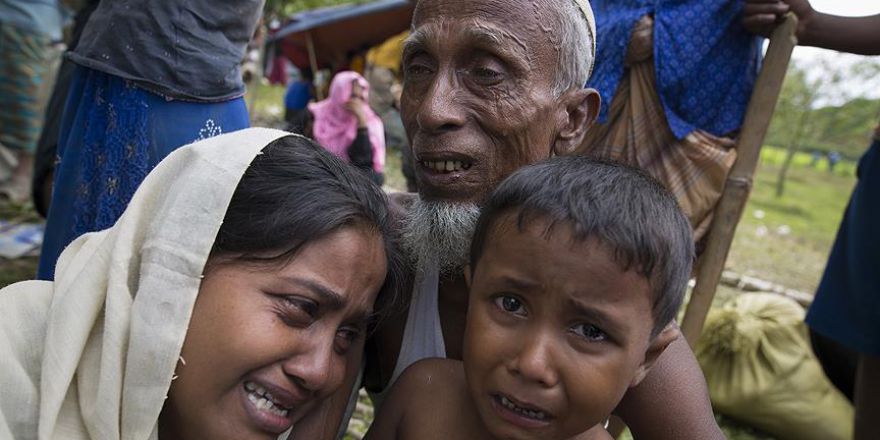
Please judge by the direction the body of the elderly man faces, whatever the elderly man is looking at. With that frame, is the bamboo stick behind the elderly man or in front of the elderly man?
behind

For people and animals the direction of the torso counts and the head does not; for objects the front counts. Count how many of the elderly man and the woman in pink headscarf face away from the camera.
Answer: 0

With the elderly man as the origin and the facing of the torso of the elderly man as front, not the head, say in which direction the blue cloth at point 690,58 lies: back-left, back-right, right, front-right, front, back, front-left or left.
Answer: back

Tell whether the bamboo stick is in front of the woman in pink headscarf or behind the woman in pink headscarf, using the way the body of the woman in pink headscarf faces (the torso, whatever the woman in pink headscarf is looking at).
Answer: in front

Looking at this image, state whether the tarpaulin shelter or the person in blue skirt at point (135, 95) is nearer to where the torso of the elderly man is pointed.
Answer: the person in blue skirt

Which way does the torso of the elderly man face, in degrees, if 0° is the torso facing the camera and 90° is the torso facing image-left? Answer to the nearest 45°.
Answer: approximately 45°

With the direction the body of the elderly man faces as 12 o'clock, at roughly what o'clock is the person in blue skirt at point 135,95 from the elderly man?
The person in blue skirt is roughly at 2 o'clock from the elderly man.
